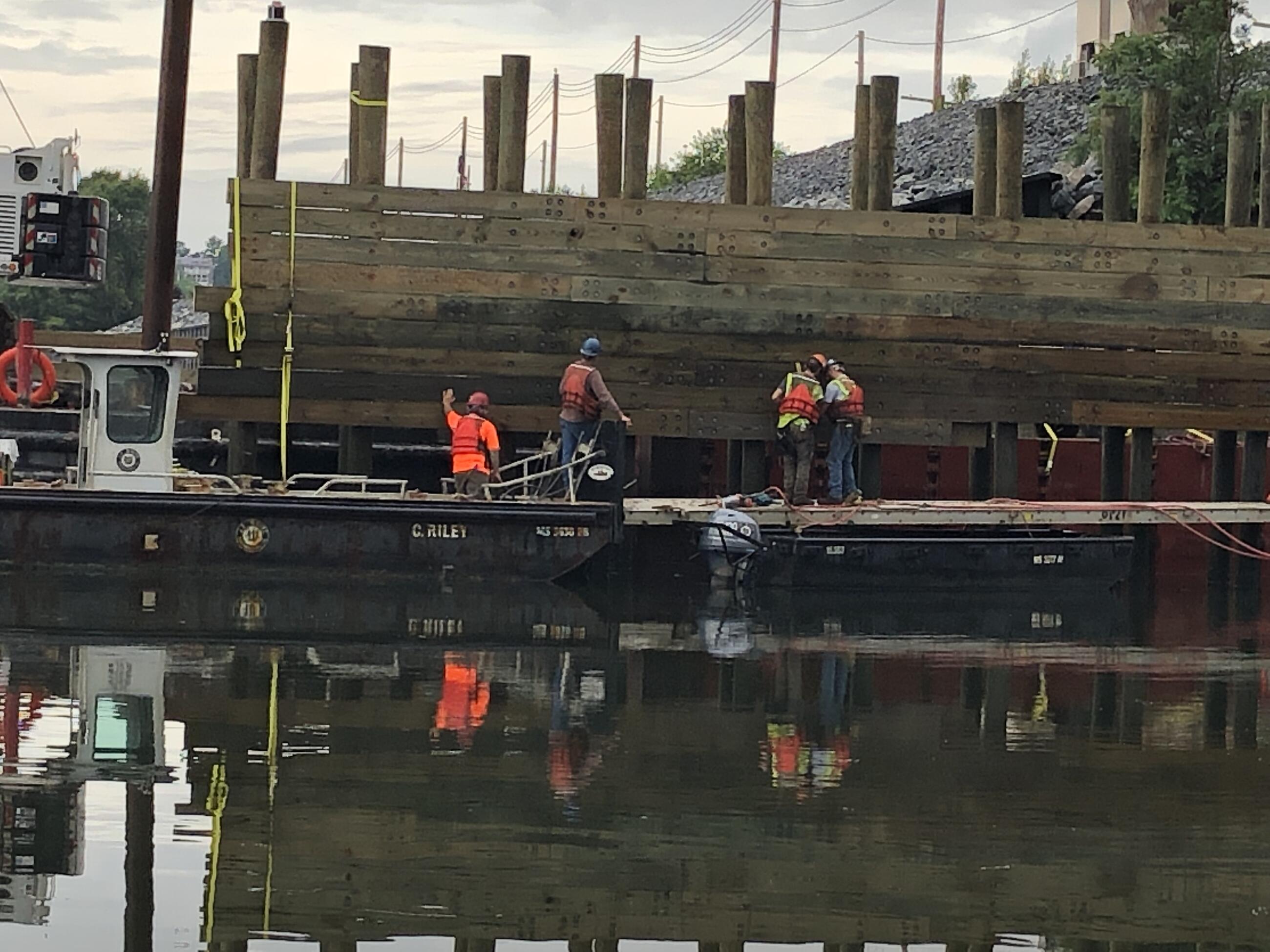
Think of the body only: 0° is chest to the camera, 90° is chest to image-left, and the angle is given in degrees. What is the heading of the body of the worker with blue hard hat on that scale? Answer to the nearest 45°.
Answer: approximately 225°

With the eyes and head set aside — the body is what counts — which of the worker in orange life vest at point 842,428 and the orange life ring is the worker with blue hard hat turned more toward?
the worker in orange life vest

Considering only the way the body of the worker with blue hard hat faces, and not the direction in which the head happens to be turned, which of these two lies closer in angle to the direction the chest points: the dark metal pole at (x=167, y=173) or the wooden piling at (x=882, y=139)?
the wooden piling

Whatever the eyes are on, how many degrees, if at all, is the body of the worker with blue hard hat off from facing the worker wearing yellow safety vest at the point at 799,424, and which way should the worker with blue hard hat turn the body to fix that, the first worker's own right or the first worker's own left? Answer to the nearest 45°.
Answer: approximately 45° to the first worker's own right

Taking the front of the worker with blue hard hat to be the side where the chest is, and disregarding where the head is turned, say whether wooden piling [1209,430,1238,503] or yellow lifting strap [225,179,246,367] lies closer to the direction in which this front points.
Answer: the wooden piling

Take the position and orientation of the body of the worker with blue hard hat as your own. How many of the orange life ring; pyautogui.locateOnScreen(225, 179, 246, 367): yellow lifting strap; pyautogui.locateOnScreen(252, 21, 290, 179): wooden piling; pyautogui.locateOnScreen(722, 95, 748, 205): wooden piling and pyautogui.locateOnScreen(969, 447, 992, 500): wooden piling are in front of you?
2

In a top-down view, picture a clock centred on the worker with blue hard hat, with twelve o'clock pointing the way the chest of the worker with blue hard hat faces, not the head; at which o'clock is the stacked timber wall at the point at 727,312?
The stacked timber wall is roughly at 12 o'clock from the worker with blue hard hat.

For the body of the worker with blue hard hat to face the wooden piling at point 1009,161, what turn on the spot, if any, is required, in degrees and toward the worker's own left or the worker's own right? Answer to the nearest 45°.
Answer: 0° — they already face it
